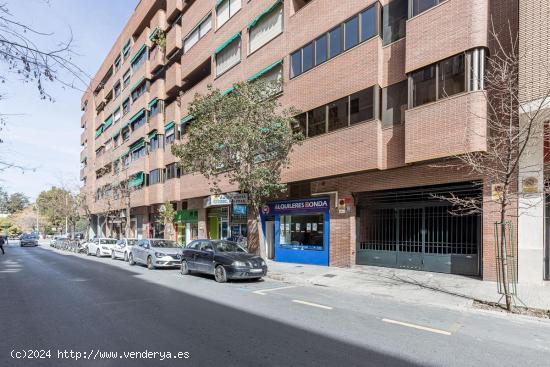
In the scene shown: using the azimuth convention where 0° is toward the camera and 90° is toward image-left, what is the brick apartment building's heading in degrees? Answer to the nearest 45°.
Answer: approximately 45°

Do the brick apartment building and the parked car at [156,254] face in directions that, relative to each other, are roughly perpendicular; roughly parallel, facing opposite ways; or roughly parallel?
roughly perpendicular

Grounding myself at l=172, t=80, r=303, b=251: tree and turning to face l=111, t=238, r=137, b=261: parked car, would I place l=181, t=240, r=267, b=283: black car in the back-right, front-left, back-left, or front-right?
back-left

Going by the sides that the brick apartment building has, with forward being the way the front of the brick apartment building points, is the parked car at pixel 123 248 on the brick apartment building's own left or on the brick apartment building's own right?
on the brick apartment building's own right
